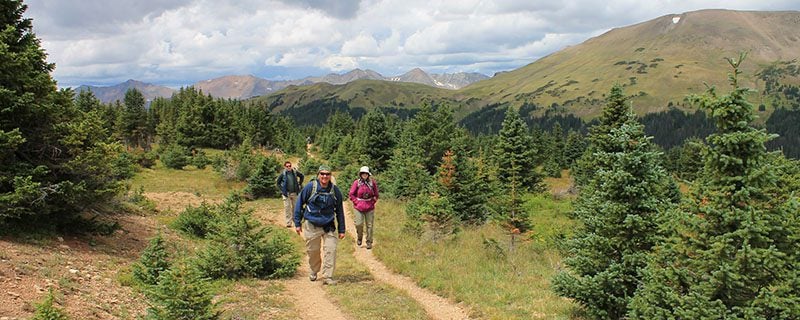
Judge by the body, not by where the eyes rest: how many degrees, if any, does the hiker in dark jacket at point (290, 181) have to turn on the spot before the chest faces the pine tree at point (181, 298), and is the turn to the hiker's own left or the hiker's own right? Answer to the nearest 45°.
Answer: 0° — they already face it

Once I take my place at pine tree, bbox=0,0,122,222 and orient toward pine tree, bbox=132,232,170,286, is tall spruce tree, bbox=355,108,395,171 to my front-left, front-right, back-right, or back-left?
back-left

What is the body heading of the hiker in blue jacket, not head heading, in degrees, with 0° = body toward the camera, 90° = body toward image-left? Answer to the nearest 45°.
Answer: approximately 0°

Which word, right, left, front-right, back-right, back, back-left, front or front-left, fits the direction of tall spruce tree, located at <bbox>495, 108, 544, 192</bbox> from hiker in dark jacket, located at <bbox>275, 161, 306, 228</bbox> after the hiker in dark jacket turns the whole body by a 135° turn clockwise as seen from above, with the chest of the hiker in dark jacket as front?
right

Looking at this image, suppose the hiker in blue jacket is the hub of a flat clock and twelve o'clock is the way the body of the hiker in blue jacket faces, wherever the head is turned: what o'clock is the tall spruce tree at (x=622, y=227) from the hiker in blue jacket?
The tall spruce tree is roughly at 10 o'clock from the hiker in blue jacket.

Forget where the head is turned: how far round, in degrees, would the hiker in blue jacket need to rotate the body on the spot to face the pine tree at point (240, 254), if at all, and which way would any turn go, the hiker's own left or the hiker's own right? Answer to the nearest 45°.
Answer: approximately 135° to the hiker's own right

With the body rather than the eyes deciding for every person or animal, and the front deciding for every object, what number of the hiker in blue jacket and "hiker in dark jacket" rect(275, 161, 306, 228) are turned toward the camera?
2
